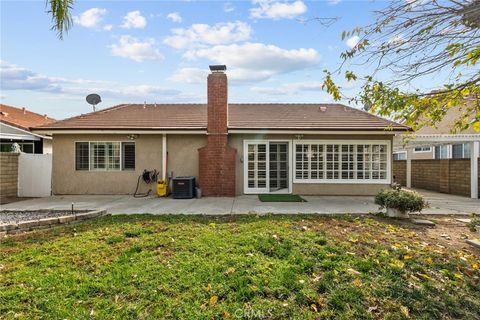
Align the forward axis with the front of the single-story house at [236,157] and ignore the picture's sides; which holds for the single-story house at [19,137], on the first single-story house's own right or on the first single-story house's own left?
on the first single-story house's own left

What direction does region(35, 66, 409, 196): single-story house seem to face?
away from the camera
